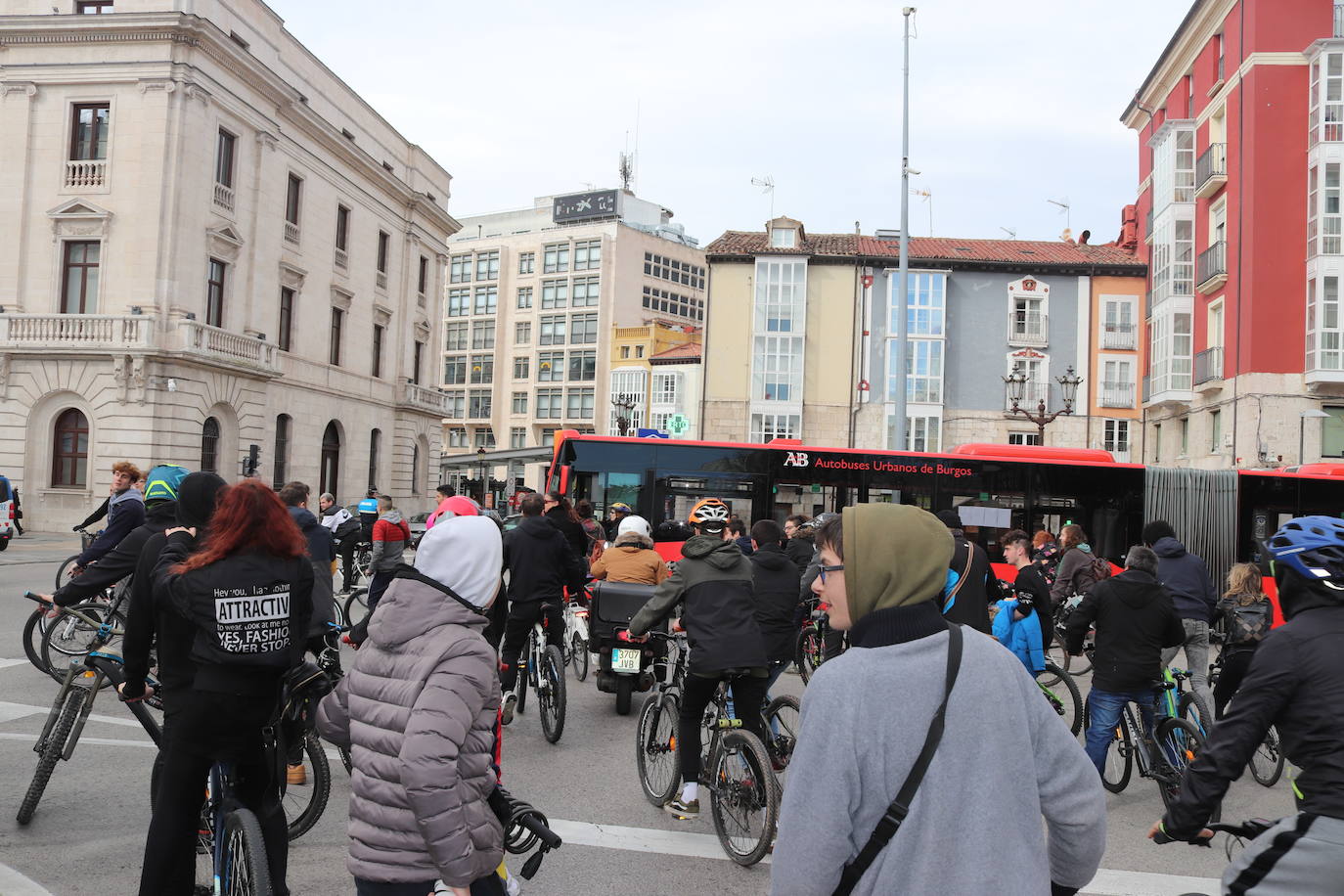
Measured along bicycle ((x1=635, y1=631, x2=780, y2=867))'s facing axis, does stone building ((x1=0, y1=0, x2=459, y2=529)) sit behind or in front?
in front

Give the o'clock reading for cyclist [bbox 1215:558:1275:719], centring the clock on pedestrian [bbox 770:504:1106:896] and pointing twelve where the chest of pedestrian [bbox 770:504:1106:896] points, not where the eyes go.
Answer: cyclist [bbox 1215:558:1275:719] is roughly at 2 o'clock from pedestrian [bbox 770:504:1106:896].

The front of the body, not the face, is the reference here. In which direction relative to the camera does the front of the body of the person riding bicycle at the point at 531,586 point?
away from the camera

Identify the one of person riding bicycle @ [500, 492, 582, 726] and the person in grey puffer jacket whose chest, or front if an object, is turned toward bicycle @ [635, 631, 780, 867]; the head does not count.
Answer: the person in grey puffer jacket

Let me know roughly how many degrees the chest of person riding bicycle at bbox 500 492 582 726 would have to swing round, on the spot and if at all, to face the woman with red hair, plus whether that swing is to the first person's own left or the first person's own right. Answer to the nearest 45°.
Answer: approximately 180°

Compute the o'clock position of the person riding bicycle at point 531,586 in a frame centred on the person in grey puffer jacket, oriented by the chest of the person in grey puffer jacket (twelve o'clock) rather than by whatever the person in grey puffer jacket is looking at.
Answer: The person riding bicycle is roughly at 11 o'clock from the person in grey puffer jacket.

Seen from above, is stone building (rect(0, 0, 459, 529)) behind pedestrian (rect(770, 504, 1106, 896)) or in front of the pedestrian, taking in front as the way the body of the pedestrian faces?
in front

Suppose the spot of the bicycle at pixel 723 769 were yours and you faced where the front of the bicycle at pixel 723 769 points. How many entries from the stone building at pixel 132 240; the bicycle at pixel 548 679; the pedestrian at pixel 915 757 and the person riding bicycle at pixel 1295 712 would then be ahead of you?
2

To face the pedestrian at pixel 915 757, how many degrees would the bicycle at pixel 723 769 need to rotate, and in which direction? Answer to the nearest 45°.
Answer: approximately 135° to its left

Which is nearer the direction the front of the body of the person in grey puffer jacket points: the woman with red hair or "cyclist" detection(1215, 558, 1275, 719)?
the cyclist

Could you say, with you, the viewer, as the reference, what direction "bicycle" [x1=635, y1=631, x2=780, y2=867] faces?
facing away from the viewer and to the left of the viewer

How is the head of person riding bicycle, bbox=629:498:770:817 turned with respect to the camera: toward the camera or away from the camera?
away from the camera

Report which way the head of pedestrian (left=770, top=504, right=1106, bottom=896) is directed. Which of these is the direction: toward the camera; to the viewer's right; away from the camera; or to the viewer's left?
to the viewer's left

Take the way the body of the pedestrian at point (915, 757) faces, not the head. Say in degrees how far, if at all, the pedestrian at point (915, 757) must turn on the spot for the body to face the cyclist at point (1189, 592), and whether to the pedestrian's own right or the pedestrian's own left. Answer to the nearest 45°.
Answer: approximately 45° to the pedestrian's own right

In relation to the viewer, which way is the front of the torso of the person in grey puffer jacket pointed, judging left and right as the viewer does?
facing away from the viewer and to the right of the viewer

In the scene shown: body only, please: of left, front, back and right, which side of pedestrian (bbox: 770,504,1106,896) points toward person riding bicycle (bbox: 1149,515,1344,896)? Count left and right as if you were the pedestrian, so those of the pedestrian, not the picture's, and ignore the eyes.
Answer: right
